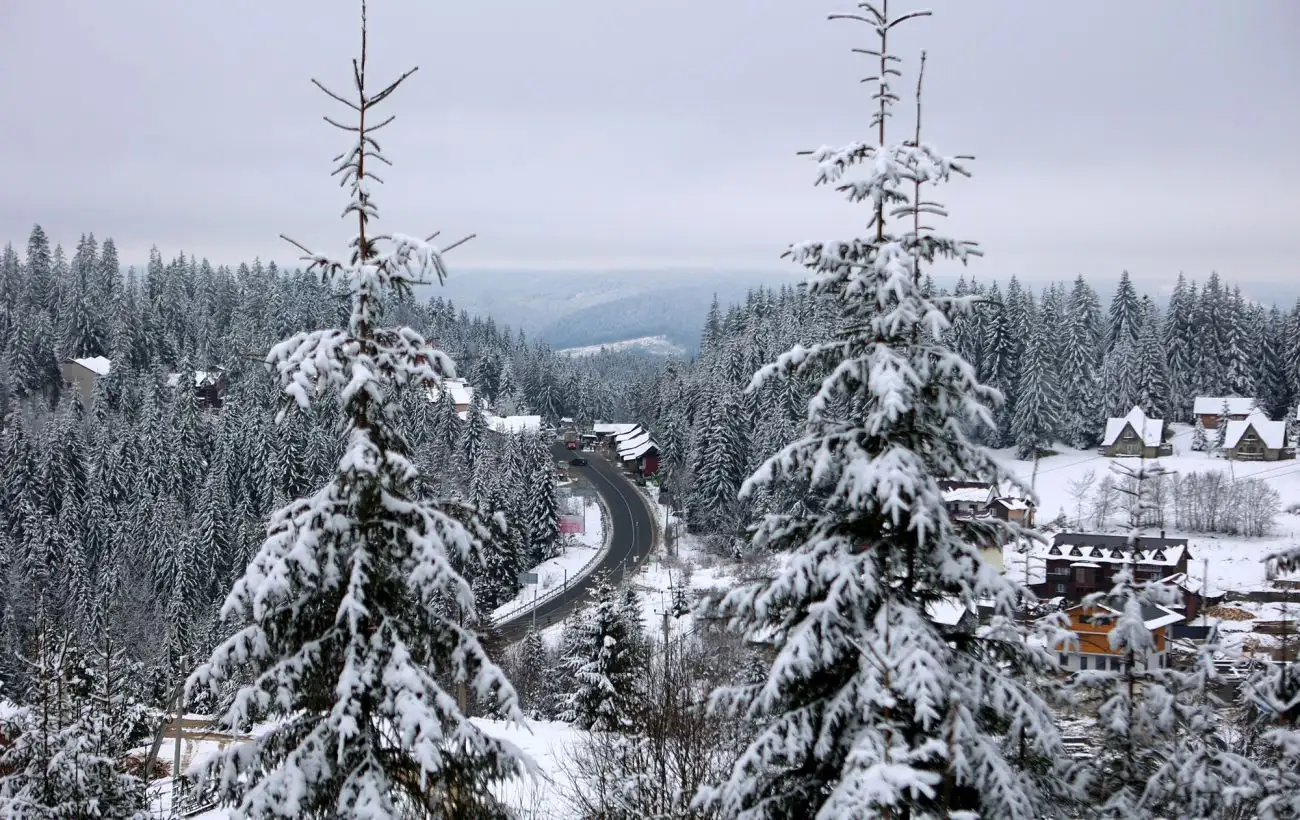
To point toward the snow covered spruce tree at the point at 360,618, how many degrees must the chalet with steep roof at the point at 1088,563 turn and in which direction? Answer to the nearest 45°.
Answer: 0° — it already faces it

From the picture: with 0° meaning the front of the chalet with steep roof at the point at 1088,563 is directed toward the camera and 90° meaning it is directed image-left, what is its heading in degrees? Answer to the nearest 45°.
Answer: approximately 0°

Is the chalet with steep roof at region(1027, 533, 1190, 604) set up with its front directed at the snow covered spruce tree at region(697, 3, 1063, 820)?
yes

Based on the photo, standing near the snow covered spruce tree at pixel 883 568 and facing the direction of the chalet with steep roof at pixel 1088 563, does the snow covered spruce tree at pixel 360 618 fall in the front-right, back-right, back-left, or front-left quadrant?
back-left
